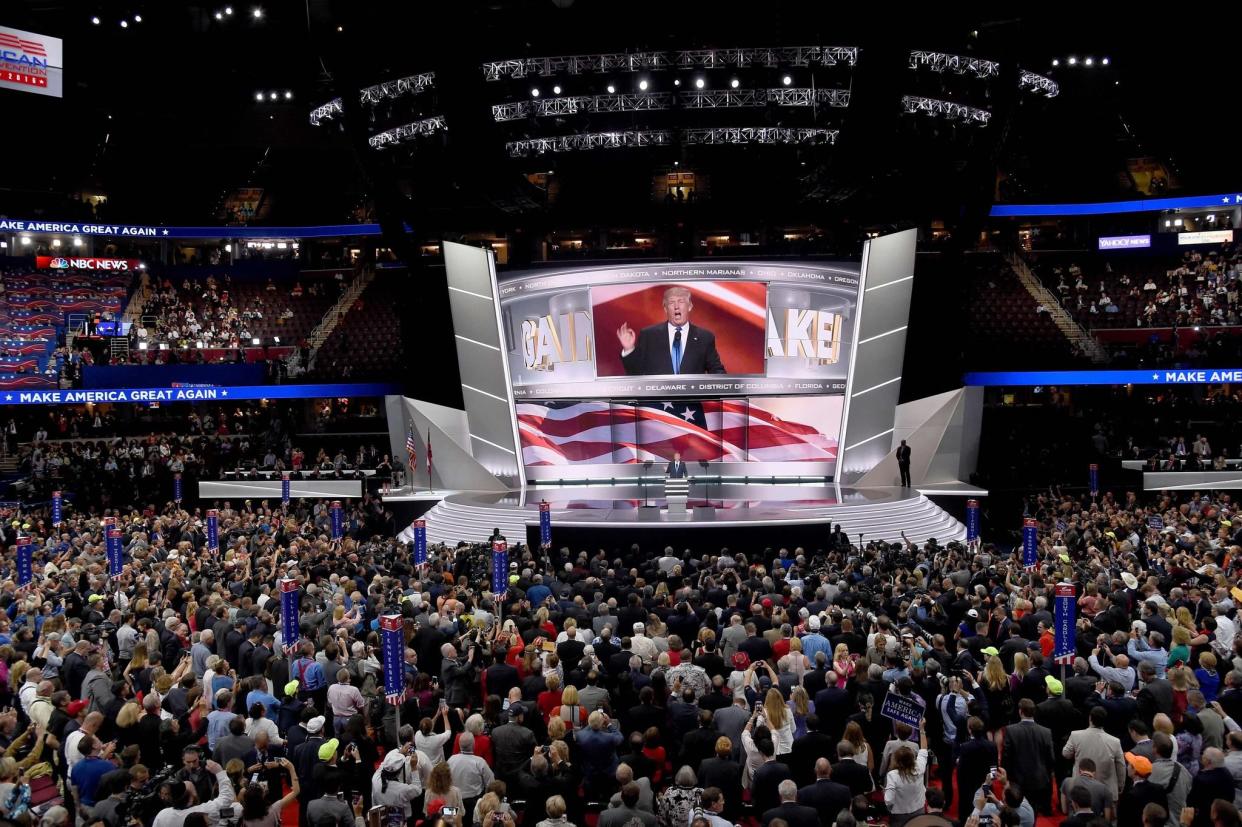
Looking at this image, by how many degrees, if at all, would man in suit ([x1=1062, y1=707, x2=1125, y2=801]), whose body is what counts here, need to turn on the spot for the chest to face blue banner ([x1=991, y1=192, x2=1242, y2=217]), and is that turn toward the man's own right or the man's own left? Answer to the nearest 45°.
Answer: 0° — they already face it

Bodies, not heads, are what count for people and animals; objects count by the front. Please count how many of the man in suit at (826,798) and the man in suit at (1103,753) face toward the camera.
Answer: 0

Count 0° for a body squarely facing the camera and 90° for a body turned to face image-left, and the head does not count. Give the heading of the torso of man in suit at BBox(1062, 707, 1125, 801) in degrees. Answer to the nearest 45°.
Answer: approximately 180°

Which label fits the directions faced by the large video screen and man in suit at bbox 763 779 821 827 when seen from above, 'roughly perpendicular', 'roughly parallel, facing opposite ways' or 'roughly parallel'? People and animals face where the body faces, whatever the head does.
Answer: roughly parallel, facing opposite ways

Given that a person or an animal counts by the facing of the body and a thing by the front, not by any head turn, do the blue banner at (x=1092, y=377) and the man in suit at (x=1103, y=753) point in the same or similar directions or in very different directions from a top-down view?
very different directions

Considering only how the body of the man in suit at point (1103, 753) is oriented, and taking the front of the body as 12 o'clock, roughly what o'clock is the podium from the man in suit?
The podium is roughly at 11 o'clock from the man in suit.

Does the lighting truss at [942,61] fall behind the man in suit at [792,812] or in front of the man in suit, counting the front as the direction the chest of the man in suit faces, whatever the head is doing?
in front

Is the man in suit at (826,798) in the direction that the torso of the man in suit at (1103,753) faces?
no

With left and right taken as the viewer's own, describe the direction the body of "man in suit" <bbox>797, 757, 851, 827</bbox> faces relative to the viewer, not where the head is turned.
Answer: facing away from the viewer

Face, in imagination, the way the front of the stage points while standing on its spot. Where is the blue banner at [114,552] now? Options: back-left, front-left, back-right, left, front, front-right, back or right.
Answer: front-right

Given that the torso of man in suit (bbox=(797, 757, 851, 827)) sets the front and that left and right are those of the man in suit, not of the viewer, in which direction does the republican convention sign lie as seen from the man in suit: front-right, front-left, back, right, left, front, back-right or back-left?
front-left

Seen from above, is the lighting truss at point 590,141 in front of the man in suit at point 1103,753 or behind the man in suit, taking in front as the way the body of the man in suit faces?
in front

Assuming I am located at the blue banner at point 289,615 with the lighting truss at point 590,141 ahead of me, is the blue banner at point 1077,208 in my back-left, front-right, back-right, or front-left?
front-right

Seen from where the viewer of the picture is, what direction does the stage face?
facing the viewer

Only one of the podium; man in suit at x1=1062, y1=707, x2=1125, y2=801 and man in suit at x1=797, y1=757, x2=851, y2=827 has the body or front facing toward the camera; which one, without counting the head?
the podium

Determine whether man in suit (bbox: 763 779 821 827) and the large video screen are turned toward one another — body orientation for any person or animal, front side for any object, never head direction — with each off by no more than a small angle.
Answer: yes

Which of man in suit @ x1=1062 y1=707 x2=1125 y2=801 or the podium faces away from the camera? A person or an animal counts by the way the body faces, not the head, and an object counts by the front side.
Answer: the man in suit
